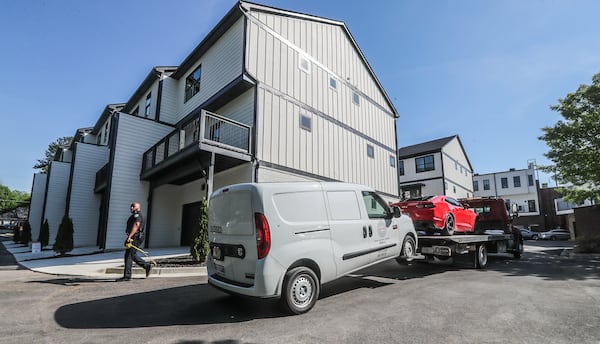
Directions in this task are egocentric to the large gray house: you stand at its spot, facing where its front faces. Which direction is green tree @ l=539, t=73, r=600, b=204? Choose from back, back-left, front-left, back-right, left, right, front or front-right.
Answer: back-left

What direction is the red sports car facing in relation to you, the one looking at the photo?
facing away from the viewer and to the right of the viewer

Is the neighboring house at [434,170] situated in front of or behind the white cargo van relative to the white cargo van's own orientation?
in front

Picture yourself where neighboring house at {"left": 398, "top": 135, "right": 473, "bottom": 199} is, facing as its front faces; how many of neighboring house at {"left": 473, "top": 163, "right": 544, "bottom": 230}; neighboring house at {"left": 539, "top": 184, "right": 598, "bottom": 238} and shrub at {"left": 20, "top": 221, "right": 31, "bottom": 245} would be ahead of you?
1

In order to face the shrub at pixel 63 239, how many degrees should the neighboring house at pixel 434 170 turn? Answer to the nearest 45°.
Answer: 0° — it already faces it

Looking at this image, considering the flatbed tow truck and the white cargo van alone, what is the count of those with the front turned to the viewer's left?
0

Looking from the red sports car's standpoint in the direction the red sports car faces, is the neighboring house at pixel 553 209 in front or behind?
in front

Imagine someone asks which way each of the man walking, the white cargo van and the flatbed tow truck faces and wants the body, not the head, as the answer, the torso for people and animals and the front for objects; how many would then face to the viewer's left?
1

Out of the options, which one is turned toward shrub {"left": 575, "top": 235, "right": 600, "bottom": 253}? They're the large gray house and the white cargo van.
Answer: the white cargo van

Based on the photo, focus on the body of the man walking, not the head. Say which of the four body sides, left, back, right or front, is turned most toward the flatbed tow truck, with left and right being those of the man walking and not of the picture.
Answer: back

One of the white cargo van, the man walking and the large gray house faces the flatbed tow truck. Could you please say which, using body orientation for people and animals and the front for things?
the white cargo van

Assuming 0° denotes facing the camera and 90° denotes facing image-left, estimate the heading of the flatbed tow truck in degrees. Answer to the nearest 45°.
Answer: approximately 225°

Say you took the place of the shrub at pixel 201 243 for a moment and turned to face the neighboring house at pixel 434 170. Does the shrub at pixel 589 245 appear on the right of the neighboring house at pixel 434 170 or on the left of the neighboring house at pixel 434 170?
right

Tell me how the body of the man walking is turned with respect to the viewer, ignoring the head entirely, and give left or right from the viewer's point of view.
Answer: facing to the left of the viewer
